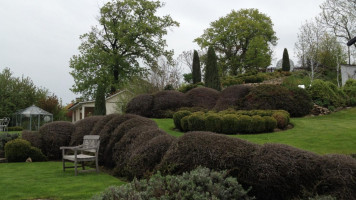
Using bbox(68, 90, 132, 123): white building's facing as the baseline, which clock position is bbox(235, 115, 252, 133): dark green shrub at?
The dark green shrub is roughly at 10 o'clock from the white building.

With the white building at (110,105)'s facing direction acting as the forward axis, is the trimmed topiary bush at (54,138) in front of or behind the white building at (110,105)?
in front

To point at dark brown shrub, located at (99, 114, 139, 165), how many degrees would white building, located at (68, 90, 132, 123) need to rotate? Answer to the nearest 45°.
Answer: approximately 45° to its left

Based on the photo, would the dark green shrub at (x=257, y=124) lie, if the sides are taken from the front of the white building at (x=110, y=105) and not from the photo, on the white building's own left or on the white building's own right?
on the white building's own left

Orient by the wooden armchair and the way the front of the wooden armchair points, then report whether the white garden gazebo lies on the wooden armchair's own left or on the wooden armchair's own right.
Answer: on the wooden armchair's own right

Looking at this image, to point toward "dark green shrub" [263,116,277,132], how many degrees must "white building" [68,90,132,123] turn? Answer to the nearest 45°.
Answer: approximately 45° to its left

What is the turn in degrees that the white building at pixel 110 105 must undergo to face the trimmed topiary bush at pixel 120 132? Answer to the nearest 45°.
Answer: approximately 45° to its left

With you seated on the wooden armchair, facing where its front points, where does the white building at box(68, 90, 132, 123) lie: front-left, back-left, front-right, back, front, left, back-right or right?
back-right

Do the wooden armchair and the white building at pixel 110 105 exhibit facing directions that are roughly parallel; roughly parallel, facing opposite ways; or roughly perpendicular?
roughly parallel

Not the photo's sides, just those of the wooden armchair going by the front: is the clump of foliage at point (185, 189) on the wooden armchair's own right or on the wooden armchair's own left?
on the wooden armchair's own left

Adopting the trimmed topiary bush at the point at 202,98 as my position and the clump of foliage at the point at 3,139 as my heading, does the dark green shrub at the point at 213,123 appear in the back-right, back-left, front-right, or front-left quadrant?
front-left

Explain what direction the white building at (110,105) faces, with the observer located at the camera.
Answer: facing the viewer and to the left of the viewer

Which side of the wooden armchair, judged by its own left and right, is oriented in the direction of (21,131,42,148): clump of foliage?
right

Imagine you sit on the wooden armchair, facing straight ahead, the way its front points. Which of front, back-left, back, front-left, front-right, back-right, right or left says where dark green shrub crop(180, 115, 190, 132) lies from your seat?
back

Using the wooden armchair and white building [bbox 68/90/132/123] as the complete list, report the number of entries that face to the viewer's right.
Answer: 0

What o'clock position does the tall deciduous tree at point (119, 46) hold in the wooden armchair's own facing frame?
The tall deciduous tree is roughly at 5 o'clock from the wooden armchair.
